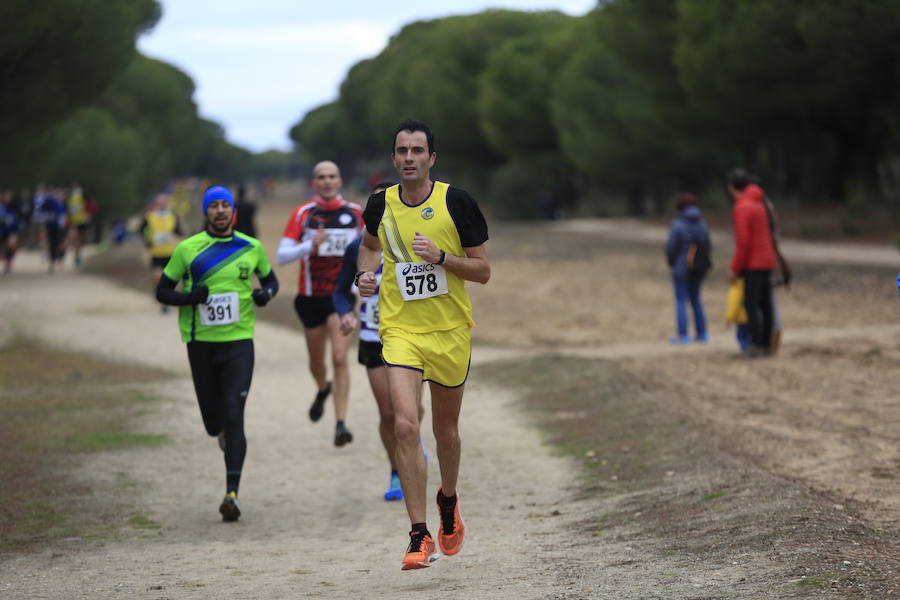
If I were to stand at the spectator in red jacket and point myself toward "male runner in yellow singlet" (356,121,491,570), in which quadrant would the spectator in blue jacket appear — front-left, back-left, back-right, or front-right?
back-right

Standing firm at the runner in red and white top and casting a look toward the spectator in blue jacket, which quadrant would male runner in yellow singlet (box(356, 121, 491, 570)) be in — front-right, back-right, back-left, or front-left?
back-right

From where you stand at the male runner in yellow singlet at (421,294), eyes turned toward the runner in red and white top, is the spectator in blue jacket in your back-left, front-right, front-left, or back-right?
front-right

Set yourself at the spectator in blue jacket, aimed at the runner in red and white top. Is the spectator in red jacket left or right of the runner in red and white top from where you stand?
left

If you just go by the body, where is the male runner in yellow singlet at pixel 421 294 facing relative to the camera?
toward the camera

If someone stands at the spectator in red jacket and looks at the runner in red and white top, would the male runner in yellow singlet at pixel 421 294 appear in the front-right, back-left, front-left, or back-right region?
front-left

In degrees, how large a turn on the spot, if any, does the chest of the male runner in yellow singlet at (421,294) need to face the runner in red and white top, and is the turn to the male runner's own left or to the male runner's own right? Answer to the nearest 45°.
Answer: approximately 180°

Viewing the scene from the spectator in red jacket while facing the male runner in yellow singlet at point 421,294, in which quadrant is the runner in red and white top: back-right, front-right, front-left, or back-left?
front-right

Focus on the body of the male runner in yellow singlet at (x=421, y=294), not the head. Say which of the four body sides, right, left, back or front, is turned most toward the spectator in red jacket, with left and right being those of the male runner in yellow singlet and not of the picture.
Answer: back
